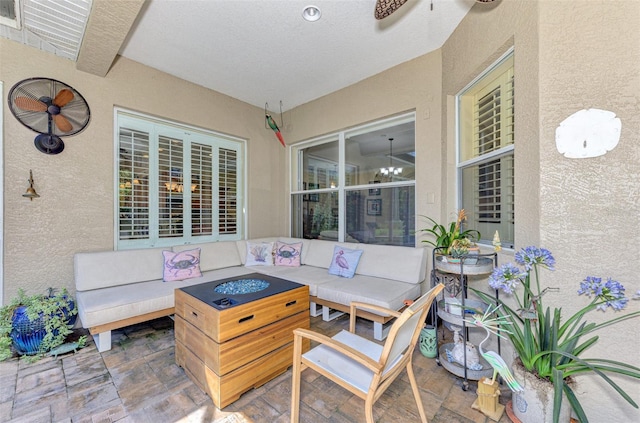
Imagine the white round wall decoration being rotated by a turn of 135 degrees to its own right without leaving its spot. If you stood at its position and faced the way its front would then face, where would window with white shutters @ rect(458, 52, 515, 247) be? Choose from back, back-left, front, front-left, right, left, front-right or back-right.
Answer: front

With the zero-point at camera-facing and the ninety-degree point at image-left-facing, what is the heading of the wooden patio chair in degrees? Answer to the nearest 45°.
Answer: approximately 135°

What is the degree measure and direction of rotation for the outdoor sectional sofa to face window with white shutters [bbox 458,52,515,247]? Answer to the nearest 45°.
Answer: approximately 45° to its left

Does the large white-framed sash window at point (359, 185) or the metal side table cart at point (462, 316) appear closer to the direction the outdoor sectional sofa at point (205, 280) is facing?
the metal side table cart

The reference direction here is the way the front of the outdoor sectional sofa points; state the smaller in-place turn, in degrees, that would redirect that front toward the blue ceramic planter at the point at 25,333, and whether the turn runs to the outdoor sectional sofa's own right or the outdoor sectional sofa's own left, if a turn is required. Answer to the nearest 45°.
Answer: approximately 90° to the outdoor sectional sofa's own right

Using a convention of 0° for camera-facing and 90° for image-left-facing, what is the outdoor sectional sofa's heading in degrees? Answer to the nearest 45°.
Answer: approximately 0°
